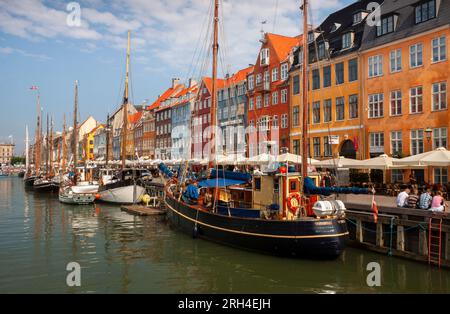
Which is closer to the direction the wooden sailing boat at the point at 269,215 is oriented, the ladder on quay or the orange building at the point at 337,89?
the orange building

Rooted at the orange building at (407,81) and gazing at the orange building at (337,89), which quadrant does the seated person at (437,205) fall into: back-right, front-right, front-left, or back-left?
back-left

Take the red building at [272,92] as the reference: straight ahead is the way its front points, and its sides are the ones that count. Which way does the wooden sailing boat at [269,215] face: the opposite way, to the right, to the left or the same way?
to the right

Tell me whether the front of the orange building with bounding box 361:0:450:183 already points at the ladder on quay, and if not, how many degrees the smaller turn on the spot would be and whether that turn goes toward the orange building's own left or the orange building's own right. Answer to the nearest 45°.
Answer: approximately 45° to the orange building's own left

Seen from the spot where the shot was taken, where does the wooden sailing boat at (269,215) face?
facing away from the viewer and to the left of the viewer

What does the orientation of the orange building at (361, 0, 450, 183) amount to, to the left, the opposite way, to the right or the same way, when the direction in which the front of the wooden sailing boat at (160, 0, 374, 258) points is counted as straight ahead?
to the left

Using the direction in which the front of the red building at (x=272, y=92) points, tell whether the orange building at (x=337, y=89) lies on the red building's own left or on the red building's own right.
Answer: on the red building's own left
